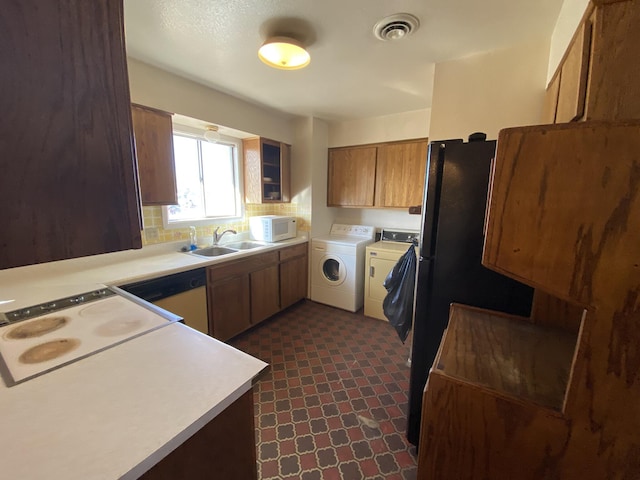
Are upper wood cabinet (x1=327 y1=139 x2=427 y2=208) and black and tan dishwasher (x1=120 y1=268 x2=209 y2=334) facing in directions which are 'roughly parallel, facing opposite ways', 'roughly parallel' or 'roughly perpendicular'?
roughly perpendicular

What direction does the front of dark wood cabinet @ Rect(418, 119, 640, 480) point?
to the viewer's left

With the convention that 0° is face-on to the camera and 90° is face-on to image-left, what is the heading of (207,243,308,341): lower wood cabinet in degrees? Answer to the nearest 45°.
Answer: approximately 315°

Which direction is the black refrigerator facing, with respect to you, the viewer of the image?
facing to the left of the viewer

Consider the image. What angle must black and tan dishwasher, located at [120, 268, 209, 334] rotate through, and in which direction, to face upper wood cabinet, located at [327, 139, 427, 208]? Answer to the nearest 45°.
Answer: approximately 45° to its left

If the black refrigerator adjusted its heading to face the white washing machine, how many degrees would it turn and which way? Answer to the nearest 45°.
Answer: approximately 45° to its right

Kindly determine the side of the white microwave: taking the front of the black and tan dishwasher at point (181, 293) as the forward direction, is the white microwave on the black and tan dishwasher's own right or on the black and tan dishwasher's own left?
on the black and tan dishwasher's own left

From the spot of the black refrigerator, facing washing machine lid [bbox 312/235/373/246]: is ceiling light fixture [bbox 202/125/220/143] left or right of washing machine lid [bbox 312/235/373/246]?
left

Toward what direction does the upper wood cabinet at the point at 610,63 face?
to the viewer's left

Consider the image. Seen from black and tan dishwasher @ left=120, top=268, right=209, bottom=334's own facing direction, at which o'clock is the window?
The window is roughly at 8 o'clock from the black and tan dishwasher.

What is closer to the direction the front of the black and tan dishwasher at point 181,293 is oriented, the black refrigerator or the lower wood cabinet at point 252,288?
the black refrigerator

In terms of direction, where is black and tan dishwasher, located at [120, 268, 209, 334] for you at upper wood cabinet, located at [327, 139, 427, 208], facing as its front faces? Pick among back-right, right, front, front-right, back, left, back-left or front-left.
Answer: front-right

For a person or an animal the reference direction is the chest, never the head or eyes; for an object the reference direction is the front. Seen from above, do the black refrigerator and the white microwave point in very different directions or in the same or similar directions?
very different directions

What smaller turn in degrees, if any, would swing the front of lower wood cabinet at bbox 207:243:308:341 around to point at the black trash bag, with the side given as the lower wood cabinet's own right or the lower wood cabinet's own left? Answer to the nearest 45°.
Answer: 0° — it already faces it
